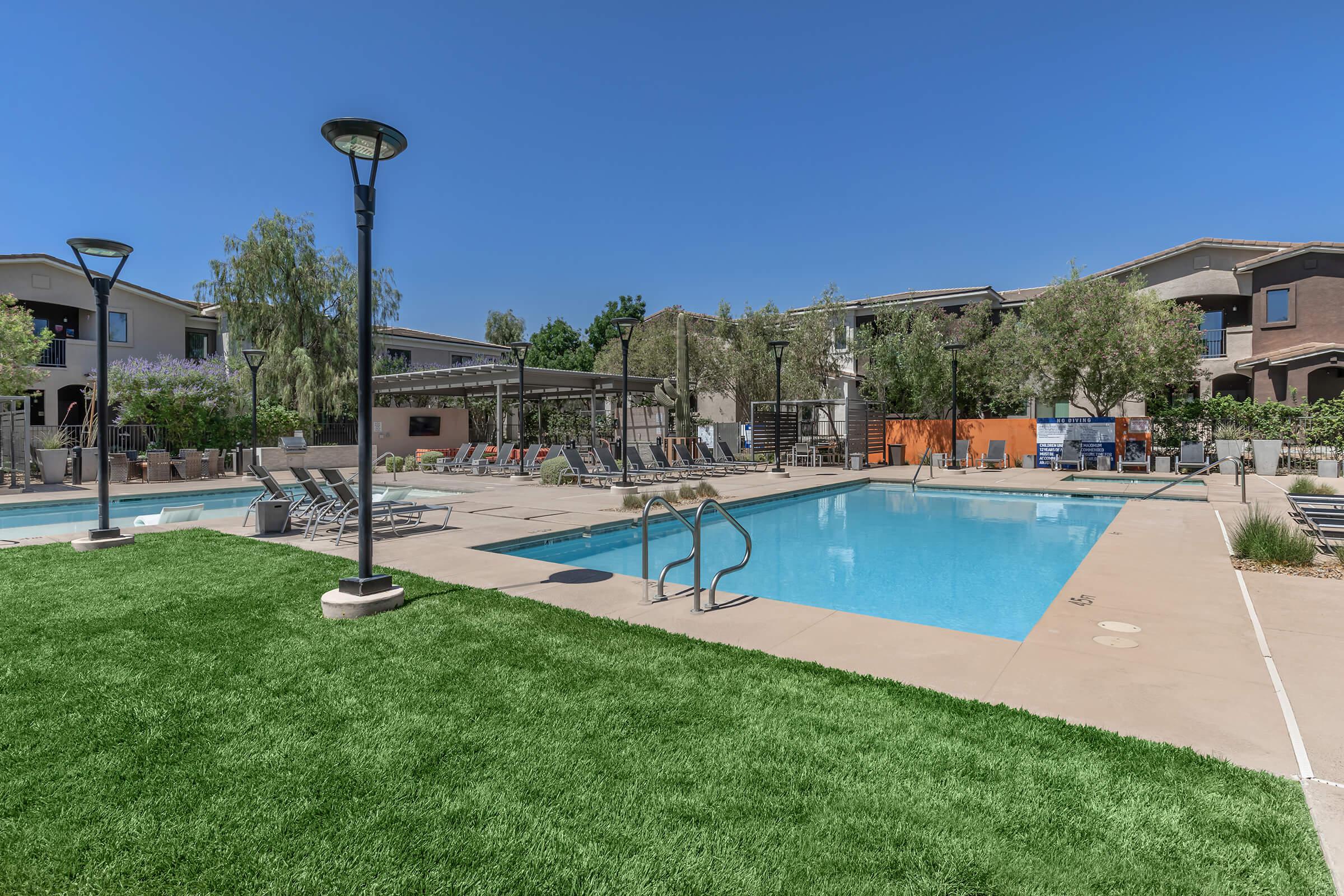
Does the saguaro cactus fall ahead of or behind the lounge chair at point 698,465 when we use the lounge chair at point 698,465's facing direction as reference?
behind

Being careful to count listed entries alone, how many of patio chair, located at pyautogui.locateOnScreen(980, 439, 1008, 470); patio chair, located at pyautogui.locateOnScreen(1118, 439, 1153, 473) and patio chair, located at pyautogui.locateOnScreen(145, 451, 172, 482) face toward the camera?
2

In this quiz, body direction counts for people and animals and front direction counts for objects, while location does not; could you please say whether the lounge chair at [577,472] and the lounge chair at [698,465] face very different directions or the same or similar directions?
same or similar directions

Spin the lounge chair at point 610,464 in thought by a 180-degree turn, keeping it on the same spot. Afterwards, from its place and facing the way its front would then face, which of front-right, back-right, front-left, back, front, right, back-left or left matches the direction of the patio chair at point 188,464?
front-left

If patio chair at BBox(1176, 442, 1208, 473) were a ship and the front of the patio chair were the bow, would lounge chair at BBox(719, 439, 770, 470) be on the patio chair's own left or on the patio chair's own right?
on the patio chair's own right

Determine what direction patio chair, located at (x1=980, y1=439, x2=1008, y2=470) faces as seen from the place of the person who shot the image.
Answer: facing the viewer

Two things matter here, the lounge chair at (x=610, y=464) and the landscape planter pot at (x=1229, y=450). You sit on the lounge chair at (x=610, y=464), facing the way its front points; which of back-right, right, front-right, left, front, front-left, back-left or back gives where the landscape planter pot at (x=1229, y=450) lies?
front-left

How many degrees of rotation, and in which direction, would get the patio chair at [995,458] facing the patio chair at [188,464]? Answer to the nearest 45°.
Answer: approximately 45° to its right

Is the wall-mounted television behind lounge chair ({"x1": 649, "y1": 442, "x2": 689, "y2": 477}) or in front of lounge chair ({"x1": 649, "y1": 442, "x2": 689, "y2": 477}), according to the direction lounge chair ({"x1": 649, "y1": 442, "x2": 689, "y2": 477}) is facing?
behind

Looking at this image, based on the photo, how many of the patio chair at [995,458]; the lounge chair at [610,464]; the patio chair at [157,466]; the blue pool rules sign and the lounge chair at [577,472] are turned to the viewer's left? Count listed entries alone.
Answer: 0

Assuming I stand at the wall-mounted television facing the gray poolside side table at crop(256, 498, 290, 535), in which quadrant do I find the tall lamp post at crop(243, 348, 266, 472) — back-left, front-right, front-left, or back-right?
front-right

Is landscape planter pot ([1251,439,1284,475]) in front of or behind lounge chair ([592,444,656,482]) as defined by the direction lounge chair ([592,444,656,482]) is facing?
in front

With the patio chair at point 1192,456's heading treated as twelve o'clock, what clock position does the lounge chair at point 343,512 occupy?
The lounge chair is roughly at 1 o'clock from the patio chair.

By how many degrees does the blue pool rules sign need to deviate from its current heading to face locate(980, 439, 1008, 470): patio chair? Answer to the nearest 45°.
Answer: approximately 90° to its right

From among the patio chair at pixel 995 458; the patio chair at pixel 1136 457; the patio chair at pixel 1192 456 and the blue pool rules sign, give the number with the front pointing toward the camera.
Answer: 4

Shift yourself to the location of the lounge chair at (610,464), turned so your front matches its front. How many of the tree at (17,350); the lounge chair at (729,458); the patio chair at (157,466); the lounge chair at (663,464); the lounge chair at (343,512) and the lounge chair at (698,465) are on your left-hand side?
3

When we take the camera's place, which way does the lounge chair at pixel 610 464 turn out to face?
facing the viewer and to the right of the viewer

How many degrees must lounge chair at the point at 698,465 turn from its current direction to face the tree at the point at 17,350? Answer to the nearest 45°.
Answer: approximately 135° to its right
